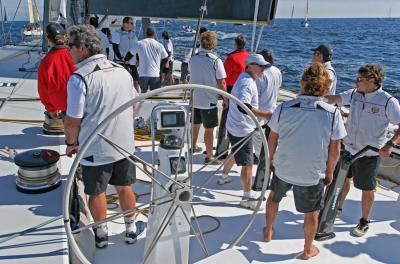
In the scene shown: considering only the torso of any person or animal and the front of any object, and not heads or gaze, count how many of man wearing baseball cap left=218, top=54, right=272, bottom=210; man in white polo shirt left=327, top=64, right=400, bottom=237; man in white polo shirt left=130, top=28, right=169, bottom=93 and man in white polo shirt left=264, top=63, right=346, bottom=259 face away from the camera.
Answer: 2

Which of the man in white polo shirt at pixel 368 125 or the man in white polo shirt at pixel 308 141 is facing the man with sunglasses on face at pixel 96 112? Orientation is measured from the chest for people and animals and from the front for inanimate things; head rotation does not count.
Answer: the man in white polo shirt at pixel 368 125

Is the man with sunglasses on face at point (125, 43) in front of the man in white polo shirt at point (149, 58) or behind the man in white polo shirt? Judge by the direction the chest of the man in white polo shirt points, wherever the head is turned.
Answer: in front

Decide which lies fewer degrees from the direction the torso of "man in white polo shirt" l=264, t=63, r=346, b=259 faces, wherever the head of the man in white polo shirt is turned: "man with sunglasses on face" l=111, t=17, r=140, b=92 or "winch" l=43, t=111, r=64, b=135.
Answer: the man with sunglasses on face

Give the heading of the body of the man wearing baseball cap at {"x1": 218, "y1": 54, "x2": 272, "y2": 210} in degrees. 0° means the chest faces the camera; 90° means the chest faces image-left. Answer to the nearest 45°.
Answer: approximately 270°

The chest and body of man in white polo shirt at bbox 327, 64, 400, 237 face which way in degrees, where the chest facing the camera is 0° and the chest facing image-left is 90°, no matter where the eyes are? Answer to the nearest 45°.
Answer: approximately 45°

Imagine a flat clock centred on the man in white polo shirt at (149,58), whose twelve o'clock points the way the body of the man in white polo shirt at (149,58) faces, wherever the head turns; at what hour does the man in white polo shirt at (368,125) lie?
the man in white polo shirt at (368,125) is roughly at 5 o'clock from the man in white polo shirt at (149,58).

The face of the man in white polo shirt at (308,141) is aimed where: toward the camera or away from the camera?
away from the camera

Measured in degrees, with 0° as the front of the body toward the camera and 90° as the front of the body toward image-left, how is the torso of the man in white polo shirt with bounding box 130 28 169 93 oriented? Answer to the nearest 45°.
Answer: approximately 180°

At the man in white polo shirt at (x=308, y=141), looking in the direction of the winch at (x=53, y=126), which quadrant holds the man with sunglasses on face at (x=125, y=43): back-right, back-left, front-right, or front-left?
front-right

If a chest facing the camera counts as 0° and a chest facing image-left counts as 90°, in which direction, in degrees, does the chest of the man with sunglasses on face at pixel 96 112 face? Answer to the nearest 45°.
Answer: approximately 135°

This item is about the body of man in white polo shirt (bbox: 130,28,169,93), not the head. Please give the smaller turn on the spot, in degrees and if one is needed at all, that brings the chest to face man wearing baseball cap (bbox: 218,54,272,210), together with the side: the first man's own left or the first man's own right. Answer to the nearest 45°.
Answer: approximately 180°

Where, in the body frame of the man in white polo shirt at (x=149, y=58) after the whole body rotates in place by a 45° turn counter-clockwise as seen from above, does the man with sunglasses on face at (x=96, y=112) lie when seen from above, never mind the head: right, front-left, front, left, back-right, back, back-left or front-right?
back-left

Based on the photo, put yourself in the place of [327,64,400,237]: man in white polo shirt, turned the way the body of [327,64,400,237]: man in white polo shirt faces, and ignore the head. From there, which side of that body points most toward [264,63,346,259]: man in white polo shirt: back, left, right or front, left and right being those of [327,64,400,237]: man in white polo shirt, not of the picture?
front

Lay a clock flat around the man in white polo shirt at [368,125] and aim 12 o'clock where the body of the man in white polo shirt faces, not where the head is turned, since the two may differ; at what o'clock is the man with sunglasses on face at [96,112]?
The man with sunglasses on face is roughly at 12 o'clock from the man in white polo shirt.

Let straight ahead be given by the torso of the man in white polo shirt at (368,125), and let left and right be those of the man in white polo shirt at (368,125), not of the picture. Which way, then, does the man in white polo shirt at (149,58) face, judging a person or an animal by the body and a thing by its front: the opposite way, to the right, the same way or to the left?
to the right
